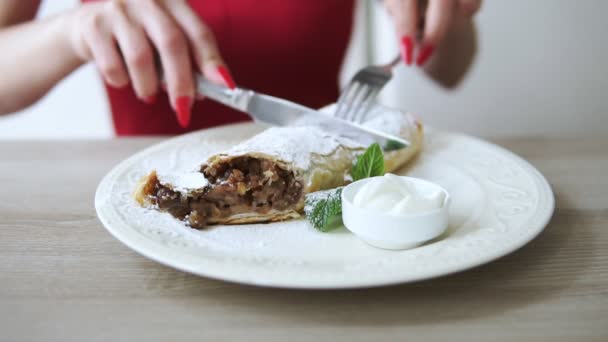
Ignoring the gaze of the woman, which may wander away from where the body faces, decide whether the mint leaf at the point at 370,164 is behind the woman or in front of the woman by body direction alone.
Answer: in front

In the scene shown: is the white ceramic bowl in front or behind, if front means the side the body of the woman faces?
in front

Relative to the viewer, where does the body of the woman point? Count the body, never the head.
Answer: toward the camera

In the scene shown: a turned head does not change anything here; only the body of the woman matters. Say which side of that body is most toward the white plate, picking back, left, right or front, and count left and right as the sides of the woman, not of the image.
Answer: front
